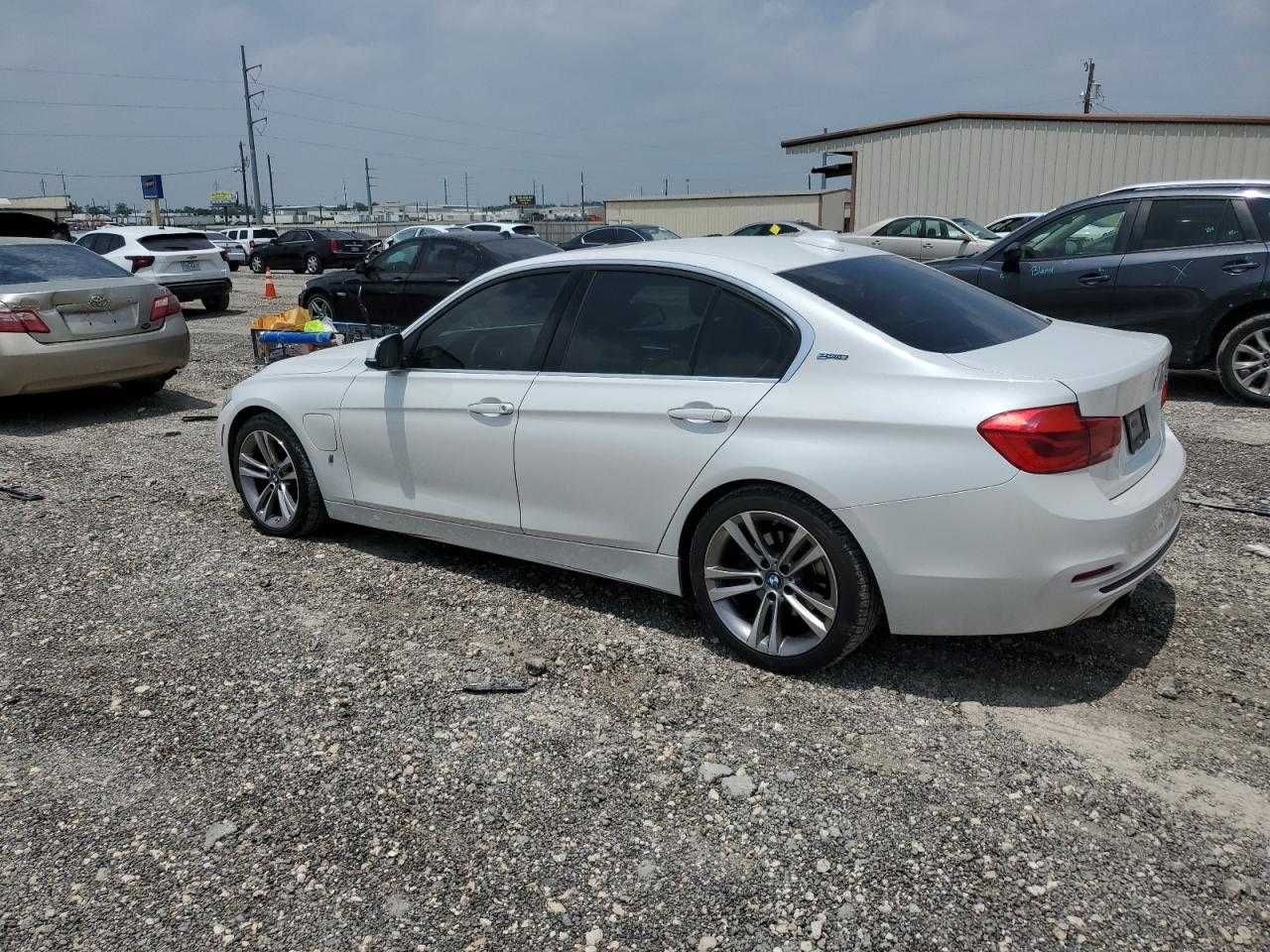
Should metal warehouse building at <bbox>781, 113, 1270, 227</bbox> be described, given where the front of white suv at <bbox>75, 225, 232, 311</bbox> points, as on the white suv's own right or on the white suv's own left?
on the white suv's own right

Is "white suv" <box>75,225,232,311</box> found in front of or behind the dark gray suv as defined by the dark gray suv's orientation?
in front

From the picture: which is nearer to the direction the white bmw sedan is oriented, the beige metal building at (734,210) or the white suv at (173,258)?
the white suv

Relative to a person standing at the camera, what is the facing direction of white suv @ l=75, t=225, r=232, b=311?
facing away from the viewer and to the left of the viewer

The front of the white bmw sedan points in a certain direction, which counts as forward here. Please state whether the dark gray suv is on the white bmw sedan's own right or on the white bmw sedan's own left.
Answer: on the white bmw sedan's own right

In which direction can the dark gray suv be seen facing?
to the viewer's left

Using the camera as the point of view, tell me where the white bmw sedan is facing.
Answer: facing away from the viewer and to the left of the viewer

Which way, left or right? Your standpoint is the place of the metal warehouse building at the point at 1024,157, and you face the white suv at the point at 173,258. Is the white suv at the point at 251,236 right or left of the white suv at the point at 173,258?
right

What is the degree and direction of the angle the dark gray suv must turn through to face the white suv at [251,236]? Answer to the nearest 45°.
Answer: approximately 45° to its right

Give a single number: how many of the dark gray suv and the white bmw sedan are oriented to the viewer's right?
0

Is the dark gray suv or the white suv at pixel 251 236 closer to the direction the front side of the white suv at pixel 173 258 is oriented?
the white suv

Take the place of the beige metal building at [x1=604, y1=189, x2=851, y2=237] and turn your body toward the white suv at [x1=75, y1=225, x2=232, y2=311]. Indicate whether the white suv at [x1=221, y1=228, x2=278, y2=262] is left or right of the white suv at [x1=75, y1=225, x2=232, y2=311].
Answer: right

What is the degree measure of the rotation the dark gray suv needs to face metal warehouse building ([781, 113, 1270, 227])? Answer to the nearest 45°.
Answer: approximately 90° to its right

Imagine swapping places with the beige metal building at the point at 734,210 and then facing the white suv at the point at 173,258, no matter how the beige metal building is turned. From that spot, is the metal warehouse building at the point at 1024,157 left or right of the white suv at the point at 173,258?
left
